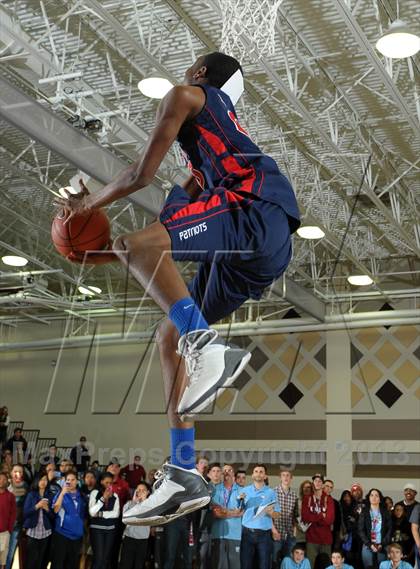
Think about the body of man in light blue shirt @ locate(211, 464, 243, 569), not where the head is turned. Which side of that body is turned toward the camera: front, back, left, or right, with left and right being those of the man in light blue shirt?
front

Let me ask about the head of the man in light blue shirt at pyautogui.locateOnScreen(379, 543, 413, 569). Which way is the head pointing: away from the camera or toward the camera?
toward the camera

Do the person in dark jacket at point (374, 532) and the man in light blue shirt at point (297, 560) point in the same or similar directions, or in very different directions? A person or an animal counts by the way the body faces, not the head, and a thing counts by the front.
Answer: same or similar directions

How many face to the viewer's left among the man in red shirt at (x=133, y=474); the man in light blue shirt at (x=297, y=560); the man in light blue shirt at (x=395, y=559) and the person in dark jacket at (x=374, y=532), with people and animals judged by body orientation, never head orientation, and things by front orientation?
0

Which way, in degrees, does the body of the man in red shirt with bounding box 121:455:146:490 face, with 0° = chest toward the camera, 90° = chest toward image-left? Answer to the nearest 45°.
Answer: approximately 0°

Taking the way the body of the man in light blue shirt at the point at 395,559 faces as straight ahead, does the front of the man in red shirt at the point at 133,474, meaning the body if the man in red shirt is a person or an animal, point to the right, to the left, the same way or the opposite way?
the same way

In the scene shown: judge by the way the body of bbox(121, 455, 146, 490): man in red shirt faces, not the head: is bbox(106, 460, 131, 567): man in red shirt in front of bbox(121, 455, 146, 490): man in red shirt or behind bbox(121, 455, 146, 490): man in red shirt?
in front

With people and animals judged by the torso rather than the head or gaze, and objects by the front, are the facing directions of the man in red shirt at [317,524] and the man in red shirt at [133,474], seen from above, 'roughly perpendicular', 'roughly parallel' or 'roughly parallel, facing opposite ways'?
roughly parallel

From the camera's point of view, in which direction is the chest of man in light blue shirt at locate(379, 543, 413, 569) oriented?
toward the camera

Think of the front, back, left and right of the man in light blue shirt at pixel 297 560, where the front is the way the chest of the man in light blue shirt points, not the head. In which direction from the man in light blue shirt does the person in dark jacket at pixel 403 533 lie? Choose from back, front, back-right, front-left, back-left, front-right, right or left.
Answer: back-left

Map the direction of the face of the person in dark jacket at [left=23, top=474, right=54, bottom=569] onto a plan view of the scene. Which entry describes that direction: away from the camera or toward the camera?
toward the camera

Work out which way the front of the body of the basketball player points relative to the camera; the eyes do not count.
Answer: to the viewer's left

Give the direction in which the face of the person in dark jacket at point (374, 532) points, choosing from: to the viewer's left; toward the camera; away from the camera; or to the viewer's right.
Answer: toward the camera

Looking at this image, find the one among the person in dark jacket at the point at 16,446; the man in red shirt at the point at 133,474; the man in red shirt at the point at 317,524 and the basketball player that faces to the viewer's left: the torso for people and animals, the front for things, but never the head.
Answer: the basketball player

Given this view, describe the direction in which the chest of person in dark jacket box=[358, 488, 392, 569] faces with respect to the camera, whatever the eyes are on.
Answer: toward the camera

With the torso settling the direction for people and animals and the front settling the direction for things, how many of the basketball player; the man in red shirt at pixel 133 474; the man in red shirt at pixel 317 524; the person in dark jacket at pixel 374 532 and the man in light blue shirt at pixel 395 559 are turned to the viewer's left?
1

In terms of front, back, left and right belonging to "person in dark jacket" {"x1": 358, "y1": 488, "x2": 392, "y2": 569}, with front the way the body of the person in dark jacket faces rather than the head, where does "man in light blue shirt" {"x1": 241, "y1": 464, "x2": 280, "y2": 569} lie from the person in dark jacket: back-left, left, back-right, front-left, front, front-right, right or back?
front-right

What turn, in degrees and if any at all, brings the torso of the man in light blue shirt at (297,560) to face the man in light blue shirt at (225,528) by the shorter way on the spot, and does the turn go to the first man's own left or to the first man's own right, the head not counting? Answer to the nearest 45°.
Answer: approximately 90° to the first man's own right
